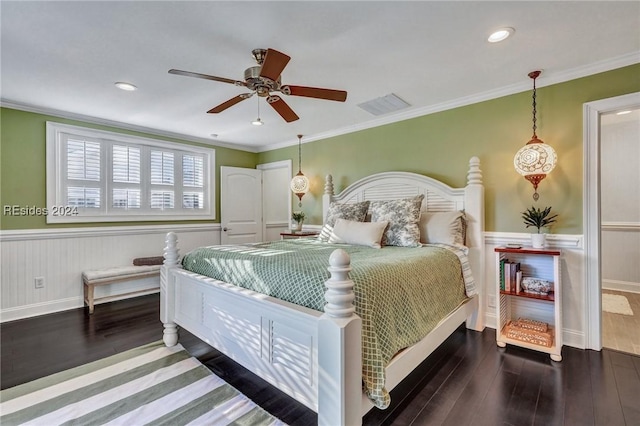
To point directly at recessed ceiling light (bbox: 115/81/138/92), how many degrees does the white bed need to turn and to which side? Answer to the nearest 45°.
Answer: approximately 90° to its right

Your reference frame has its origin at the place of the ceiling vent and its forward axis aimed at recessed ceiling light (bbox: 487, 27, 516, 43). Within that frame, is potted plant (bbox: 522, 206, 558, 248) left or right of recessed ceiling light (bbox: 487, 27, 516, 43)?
left

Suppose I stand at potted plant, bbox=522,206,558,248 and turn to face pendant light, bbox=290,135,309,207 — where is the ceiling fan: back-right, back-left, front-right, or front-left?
front-left

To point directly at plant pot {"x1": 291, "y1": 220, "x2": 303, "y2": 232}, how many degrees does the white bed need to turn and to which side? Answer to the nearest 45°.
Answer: approximately 135° to its right

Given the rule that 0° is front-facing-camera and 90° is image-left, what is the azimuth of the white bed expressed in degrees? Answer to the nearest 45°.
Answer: approximately 45°

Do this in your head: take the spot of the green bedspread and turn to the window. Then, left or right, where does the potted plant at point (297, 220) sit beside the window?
right

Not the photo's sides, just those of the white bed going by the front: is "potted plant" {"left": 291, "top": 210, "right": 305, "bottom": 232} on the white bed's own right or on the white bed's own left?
on the white bed's own right

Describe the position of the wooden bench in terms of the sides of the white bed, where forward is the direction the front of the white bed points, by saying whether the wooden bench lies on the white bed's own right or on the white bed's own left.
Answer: on the white bed's own right

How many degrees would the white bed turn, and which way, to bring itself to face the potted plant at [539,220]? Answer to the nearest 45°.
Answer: approximately 180°

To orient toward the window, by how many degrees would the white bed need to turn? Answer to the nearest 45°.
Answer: approximately 90° to its right
